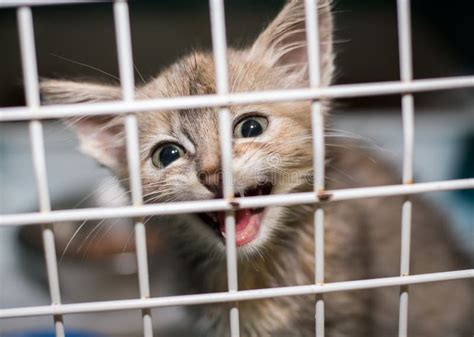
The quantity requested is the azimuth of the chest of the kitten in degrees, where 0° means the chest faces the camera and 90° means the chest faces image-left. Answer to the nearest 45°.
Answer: approximately 45°
